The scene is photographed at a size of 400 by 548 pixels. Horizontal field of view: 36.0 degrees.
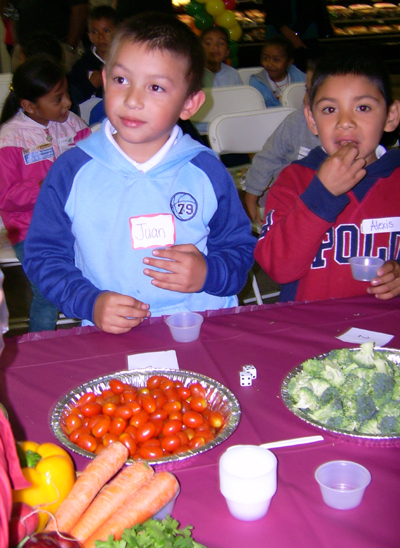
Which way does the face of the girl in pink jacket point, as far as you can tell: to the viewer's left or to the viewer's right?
to the viewer's right

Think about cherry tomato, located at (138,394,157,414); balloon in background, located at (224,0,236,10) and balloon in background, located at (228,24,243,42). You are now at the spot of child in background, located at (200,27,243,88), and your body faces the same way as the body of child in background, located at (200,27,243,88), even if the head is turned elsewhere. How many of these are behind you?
2

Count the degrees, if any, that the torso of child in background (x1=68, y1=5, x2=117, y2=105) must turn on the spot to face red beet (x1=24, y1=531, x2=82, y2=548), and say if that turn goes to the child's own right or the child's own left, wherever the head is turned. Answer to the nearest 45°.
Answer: approximately 45° to the child's own right

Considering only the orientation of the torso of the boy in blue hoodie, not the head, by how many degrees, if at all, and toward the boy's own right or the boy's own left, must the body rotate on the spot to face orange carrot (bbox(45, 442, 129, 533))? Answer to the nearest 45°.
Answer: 0° — they already face it

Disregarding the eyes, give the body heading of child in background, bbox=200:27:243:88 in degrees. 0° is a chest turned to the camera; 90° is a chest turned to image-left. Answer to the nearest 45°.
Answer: approximately 0°

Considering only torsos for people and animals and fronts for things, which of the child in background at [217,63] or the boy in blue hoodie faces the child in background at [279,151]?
the child in background at [217,63]

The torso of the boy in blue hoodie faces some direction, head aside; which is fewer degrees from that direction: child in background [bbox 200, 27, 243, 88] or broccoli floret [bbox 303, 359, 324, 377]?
the broccoli floret

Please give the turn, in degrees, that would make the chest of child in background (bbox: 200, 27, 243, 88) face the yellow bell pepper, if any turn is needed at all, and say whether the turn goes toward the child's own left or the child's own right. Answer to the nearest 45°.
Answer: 0° — they already face it
